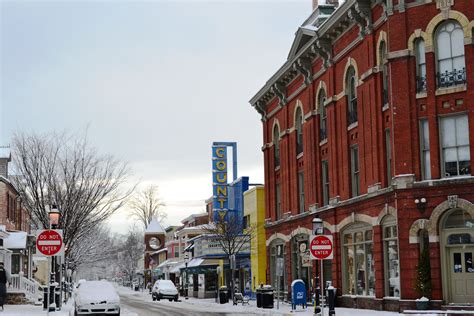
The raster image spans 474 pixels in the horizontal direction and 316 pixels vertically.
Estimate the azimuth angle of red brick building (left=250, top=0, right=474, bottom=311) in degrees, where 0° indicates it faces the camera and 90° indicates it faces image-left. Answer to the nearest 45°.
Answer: approximately 45°

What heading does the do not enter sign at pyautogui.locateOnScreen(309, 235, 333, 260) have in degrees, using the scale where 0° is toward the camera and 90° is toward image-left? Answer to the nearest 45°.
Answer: approximately 0°

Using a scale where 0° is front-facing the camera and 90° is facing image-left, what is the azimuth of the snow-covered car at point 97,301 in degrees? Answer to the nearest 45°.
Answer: approximately 0°

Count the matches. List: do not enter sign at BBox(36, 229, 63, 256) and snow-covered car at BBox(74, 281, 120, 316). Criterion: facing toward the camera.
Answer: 2
